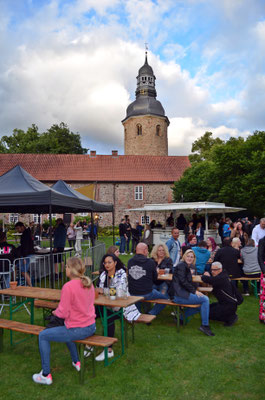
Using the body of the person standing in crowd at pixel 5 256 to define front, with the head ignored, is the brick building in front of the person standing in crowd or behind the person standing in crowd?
in front

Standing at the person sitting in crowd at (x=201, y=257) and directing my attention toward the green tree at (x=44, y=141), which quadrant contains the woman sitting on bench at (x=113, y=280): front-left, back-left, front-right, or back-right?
back-left

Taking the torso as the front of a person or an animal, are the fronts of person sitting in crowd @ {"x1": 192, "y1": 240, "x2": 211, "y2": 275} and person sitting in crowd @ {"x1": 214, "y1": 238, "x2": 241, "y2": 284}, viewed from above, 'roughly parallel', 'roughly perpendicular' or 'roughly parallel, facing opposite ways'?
roughly parallel

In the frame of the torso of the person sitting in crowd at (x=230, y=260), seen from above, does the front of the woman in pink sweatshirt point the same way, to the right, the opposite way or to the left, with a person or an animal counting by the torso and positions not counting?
to the left

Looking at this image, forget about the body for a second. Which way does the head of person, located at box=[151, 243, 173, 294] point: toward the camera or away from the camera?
toward the camera
